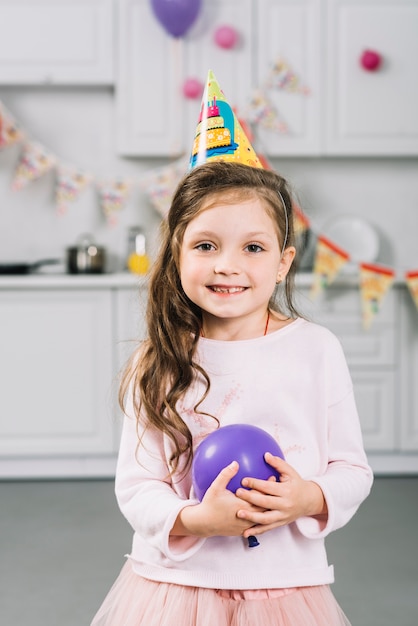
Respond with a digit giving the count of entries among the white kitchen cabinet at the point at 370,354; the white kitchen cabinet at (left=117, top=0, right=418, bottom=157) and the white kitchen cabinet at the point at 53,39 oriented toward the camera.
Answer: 3

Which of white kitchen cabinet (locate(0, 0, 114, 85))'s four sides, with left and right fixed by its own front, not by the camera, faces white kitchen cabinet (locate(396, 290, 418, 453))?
left

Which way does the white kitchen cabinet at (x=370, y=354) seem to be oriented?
toward the camera

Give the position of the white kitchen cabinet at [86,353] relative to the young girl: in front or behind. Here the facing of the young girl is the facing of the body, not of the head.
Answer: behind

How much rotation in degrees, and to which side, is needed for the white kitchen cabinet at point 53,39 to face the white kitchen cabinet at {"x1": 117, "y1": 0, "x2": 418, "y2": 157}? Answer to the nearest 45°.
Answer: approximately 90° to its left

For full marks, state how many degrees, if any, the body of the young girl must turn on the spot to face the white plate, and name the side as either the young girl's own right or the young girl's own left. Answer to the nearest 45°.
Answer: approximately 180°

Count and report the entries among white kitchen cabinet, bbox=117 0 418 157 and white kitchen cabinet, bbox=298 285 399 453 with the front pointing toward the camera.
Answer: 2

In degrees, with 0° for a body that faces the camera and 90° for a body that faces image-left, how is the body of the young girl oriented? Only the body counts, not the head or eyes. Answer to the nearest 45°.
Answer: approximately 0°
